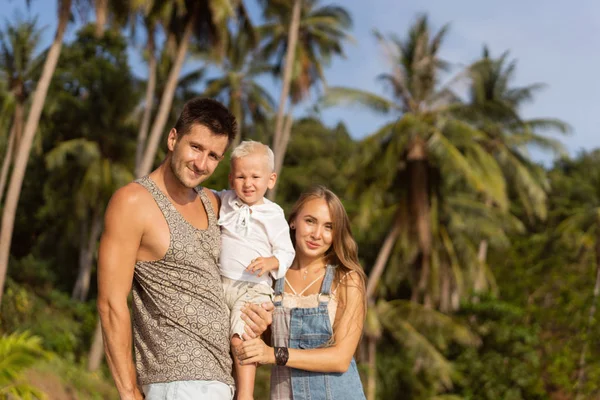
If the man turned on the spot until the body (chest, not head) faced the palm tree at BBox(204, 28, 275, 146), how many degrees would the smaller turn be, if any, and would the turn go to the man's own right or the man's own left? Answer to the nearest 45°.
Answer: approximately 135° to the man's own left

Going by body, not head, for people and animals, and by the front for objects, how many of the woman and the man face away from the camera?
0

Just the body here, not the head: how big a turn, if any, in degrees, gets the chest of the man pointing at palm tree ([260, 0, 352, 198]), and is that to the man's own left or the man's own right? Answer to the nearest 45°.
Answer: approximately 135° to the man's own left

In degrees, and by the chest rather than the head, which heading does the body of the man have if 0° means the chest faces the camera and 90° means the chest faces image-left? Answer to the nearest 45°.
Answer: approximately 315°

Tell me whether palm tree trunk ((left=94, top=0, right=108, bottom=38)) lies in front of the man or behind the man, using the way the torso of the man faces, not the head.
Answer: behind

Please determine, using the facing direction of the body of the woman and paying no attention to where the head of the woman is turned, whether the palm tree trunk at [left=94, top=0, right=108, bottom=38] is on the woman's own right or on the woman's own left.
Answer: on the woman's own right

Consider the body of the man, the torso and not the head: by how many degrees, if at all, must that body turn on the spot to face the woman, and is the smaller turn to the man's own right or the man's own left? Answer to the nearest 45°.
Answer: approximately 90° to the man's own left

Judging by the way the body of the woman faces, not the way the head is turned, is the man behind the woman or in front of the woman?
in front

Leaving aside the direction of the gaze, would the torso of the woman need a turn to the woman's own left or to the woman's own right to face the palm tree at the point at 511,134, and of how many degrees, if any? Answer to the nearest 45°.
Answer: approximately 135° to the woman's own right

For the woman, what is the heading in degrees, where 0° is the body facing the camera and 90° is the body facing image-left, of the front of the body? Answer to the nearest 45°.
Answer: approximately 45°

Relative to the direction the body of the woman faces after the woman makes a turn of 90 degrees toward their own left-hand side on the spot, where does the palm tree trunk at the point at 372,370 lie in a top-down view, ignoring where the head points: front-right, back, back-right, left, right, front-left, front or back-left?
back-left
